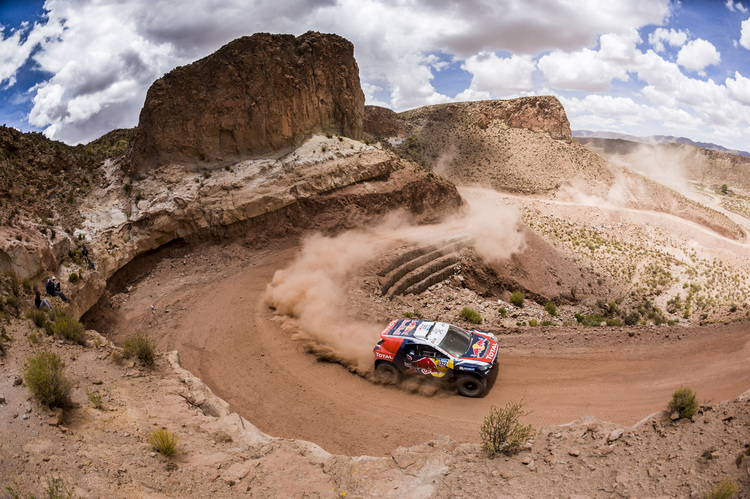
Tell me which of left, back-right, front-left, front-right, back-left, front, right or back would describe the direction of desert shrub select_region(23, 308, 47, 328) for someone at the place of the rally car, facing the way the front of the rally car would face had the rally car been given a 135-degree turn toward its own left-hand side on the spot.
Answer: front-left

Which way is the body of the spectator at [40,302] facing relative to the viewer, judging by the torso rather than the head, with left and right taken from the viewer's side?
facing to the right of the viewer

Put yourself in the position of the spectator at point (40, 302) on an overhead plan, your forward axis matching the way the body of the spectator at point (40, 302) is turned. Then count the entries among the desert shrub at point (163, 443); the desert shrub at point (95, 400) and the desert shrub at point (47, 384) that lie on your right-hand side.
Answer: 3

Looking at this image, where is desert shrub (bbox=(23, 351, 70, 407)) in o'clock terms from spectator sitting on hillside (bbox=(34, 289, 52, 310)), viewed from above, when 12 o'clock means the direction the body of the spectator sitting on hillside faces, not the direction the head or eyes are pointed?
The desert shrub is roughly at 3 o'clock from the spectator sitting on hillside.

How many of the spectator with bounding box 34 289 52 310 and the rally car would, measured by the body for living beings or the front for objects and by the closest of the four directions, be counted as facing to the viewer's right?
2

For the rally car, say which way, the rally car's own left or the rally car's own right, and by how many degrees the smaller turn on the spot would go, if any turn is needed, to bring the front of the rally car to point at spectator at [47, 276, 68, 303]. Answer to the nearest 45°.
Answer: approximately 180°

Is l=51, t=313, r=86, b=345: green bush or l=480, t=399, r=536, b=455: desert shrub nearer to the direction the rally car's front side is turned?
the desert shrub

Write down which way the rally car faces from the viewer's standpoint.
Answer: facing to the right of the viewer

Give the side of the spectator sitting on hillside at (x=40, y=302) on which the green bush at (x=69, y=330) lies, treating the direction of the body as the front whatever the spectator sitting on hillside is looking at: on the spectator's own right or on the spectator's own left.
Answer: on the spectator's own right

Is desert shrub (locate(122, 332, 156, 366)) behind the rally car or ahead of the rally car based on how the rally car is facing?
behind
